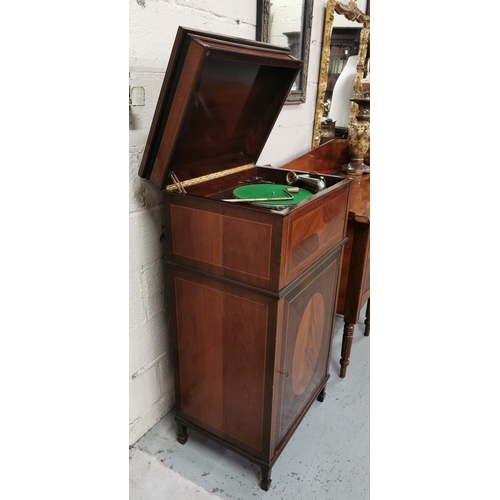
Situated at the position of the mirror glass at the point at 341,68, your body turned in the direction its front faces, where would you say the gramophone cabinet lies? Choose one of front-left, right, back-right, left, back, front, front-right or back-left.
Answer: front-right

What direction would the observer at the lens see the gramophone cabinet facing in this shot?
facing the viewer and to the right of the viewer

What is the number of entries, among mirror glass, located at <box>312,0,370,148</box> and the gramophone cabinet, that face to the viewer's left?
0

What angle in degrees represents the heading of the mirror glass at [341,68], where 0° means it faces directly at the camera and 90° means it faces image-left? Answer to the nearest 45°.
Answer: approximately 315°

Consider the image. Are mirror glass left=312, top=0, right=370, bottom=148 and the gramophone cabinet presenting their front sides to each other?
no

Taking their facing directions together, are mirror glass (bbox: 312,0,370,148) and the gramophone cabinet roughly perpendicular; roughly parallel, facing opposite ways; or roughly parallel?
roughly parallel

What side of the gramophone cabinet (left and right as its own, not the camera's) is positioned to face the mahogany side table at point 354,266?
left

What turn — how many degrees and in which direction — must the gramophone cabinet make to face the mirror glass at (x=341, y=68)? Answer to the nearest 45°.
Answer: approximately 135° to its left
